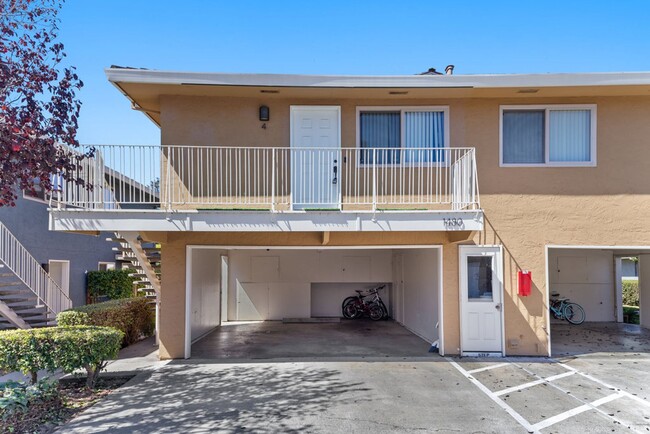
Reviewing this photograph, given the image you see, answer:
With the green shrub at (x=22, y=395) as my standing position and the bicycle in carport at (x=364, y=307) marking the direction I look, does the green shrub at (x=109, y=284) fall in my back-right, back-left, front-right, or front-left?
front-left

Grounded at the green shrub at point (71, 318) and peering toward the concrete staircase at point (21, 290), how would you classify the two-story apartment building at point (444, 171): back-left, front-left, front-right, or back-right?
back-right

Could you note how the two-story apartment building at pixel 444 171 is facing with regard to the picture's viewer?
facing the viewer

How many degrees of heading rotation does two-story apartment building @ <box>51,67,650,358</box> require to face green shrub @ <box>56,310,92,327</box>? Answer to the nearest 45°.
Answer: approximately 90° to its right

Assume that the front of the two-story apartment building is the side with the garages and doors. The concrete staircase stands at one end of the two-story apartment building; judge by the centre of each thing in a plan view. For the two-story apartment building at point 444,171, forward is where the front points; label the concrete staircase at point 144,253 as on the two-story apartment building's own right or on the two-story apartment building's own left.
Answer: on the two-story apartment building's own right

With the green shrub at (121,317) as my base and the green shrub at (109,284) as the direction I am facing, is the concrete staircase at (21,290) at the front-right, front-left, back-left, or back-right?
front-left

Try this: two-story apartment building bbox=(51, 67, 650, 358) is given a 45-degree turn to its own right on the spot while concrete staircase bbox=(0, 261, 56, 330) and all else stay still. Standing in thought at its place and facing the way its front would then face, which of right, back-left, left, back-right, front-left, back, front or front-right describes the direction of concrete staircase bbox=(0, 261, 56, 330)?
front-right

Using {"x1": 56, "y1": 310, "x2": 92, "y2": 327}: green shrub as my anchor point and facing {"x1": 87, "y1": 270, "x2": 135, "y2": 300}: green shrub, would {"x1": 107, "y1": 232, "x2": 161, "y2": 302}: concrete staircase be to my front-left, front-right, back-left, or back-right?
front-right

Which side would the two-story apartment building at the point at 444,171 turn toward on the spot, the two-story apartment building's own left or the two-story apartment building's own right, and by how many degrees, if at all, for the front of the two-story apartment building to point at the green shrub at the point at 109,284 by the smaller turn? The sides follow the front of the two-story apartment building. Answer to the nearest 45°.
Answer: approximately 135° to the two-story apartment building's own right

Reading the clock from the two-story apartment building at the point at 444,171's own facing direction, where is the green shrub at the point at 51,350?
The green shrub is roughly at 2 o'clock from the two-story apartment building.

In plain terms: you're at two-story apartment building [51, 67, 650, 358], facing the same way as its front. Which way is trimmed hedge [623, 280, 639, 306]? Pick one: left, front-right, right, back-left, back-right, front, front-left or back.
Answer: back-left

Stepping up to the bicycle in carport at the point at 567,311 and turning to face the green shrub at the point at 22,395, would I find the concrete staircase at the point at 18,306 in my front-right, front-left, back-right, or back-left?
front-right

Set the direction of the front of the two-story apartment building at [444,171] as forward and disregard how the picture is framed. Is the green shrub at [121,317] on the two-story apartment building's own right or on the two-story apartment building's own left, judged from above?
on the two-story apartment building's own right
